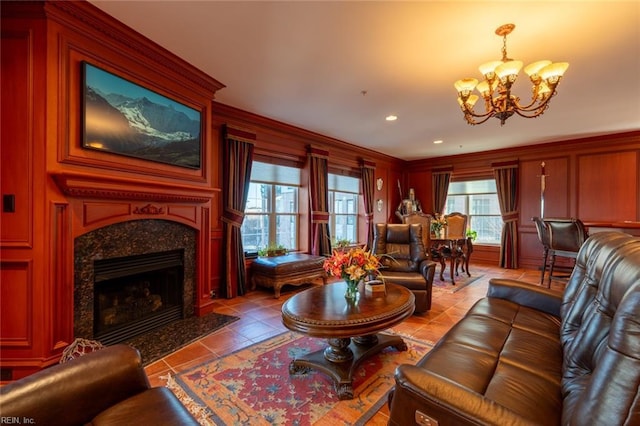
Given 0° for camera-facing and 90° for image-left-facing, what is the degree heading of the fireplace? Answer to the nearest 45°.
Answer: approximately 315°

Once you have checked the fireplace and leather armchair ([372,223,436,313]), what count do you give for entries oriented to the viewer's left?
0

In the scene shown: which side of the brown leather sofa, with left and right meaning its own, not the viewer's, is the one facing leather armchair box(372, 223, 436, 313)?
front

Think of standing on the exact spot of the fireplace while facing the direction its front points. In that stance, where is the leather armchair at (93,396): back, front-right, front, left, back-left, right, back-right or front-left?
front-right

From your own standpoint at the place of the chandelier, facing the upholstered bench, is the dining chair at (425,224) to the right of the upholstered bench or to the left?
right

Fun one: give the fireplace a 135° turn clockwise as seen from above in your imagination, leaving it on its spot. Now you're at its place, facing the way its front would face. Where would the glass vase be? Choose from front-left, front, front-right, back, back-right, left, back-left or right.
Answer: back-left

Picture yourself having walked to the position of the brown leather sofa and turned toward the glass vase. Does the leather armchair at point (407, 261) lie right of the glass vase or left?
right

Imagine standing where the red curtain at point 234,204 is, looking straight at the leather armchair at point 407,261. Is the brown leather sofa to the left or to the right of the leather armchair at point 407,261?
right

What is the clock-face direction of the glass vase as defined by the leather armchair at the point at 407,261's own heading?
The glass vase is roughly at 12 o'clock from the leather armchair.

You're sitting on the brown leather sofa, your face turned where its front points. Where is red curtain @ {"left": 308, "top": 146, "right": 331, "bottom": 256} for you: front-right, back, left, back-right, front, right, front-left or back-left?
front

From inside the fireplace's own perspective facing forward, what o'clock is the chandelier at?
The chandelier is roughly at 12 o'clock from the fireplace.

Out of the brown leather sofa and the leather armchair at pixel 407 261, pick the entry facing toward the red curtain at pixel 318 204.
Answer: the brown leather sofa

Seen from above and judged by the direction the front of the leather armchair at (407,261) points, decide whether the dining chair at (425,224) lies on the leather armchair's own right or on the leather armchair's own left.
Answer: on the leather armchair's own left

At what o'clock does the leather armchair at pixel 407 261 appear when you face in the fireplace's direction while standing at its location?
The leather armchair is roughly at 11 o'clock from the fireplace.

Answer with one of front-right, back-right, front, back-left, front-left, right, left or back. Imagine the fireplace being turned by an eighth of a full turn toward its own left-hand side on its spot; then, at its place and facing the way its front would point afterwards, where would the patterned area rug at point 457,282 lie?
front

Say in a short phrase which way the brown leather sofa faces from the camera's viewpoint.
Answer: facing away from the viewer and to the left of the viewer

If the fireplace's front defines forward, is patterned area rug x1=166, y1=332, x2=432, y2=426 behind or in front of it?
in front
